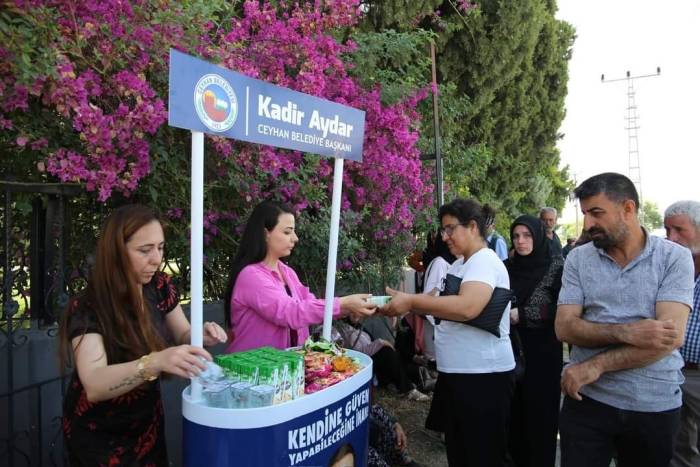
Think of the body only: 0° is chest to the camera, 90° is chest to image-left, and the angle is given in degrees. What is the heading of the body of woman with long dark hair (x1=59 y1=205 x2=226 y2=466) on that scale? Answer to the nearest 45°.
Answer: approximately 315°

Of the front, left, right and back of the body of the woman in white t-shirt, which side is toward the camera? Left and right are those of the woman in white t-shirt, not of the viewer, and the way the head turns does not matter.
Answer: left

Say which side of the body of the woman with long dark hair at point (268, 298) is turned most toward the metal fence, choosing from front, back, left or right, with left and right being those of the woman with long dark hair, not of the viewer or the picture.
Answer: back

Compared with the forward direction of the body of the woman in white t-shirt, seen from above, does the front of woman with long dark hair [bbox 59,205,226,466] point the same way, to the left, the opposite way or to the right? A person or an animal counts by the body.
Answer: the opposite way

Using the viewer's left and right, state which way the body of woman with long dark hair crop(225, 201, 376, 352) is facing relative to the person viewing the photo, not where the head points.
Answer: facing to the right of the viewer

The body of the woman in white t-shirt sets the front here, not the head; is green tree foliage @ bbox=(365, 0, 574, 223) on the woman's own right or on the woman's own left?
on the woman's own right

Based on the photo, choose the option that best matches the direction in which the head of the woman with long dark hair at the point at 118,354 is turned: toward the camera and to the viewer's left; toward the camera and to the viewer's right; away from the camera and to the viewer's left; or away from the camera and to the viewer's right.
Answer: toward the camera and to the viewer's right

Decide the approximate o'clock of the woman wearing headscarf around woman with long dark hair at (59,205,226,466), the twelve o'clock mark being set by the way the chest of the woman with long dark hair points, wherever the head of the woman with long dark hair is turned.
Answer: The woman wearing headscarf is roughly at 10 o'clock from the woman with long dark hair.

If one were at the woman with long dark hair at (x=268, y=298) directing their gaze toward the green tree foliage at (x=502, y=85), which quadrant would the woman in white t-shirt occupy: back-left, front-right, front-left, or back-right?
front-right

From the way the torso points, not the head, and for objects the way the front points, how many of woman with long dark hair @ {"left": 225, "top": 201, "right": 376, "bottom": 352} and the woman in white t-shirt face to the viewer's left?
1

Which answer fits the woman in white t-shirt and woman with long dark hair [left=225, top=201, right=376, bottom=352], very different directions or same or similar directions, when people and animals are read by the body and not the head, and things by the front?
very different directions

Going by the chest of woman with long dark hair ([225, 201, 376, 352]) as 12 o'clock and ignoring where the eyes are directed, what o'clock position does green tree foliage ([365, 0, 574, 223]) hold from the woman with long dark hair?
The green tree foliage is roughly at 10 o'clock from the woman with long dark hair.

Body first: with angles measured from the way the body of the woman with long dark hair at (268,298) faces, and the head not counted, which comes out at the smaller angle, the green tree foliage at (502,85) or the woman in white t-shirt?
the woman in white t-shirt
